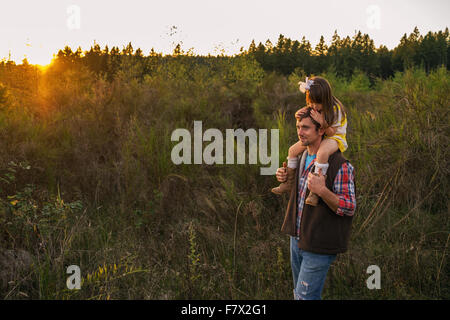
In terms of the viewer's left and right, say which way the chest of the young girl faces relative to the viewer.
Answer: facing the viewer and to the left of the viewer

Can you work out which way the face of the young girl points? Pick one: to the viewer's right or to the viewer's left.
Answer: to the viewer's left
